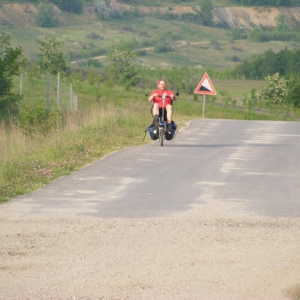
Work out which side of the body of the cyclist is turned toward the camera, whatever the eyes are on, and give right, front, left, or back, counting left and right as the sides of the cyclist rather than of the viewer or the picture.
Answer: front

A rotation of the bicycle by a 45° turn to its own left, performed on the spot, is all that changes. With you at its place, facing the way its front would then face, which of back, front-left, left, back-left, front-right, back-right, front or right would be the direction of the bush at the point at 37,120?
back

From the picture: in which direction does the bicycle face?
toward the camera

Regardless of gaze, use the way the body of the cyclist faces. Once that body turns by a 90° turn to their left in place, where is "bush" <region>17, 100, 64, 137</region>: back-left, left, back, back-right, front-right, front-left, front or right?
back-left
